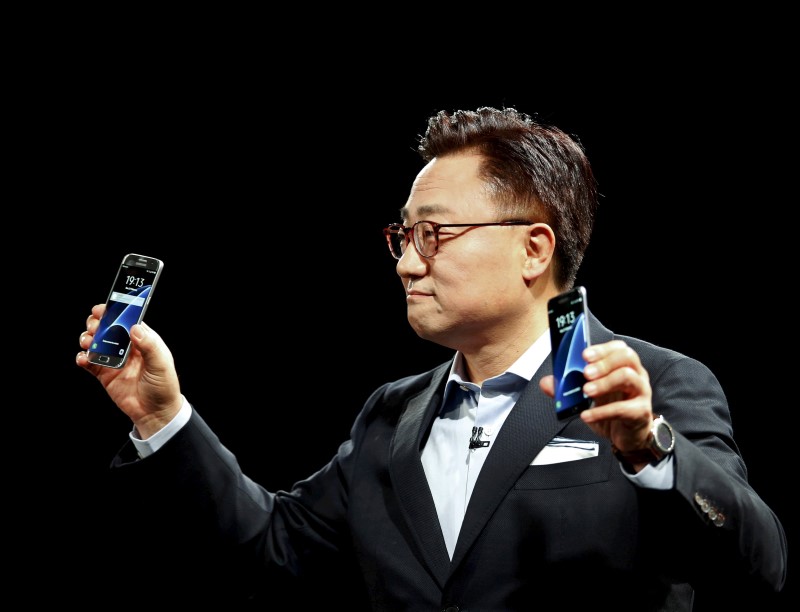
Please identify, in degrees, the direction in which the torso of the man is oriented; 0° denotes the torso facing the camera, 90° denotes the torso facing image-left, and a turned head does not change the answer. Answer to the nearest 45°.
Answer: approximately 45°

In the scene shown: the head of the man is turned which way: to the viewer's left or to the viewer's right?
to the viewer's left
